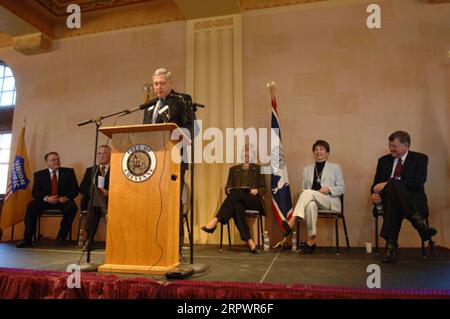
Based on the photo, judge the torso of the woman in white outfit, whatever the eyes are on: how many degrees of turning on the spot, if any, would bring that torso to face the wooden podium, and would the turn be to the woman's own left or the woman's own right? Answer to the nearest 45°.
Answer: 0° — they already face it

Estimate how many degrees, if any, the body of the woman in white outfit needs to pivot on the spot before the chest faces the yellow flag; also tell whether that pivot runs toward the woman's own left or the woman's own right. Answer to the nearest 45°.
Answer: approximately 45° to the woman's own right

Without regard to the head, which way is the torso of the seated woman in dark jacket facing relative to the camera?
toward the camera

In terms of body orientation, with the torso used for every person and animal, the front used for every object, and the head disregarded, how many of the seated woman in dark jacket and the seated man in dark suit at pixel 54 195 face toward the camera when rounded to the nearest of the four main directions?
2

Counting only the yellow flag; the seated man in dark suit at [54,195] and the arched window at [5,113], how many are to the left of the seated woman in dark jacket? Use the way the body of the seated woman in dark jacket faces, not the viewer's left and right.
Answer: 0

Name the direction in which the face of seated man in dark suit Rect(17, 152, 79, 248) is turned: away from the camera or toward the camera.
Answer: toward the camera

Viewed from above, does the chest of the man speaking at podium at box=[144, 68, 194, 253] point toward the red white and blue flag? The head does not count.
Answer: no

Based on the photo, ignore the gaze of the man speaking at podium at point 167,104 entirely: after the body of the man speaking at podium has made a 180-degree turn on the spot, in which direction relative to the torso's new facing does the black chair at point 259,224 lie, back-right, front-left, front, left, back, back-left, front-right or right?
front

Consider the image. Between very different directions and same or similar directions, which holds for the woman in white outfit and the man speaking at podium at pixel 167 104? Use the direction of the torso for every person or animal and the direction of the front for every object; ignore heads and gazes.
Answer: same or similar directions

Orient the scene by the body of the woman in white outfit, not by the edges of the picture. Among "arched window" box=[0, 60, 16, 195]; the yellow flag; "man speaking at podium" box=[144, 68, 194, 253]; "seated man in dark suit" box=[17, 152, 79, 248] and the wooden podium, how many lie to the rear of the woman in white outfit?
0

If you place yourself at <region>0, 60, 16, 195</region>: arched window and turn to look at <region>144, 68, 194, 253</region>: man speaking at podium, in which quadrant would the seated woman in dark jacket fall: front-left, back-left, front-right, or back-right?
front-left

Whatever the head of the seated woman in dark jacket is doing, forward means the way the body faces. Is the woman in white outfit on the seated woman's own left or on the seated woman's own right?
on the seated woman's own left

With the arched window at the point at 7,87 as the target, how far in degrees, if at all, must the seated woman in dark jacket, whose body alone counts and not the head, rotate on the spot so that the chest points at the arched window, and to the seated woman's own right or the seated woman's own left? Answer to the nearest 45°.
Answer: approximately 135° to the seated woman's own right

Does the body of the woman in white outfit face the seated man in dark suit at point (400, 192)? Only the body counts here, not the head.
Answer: no

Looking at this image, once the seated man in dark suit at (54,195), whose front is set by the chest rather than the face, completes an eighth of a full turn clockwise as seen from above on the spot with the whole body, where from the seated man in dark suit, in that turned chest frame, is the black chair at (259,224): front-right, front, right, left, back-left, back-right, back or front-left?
left

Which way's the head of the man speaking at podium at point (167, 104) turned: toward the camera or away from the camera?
toward the camera

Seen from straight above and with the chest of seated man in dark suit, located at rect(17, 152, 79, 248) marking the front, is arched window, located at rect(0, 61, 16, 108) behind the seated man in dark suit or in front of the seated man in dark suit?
behind
